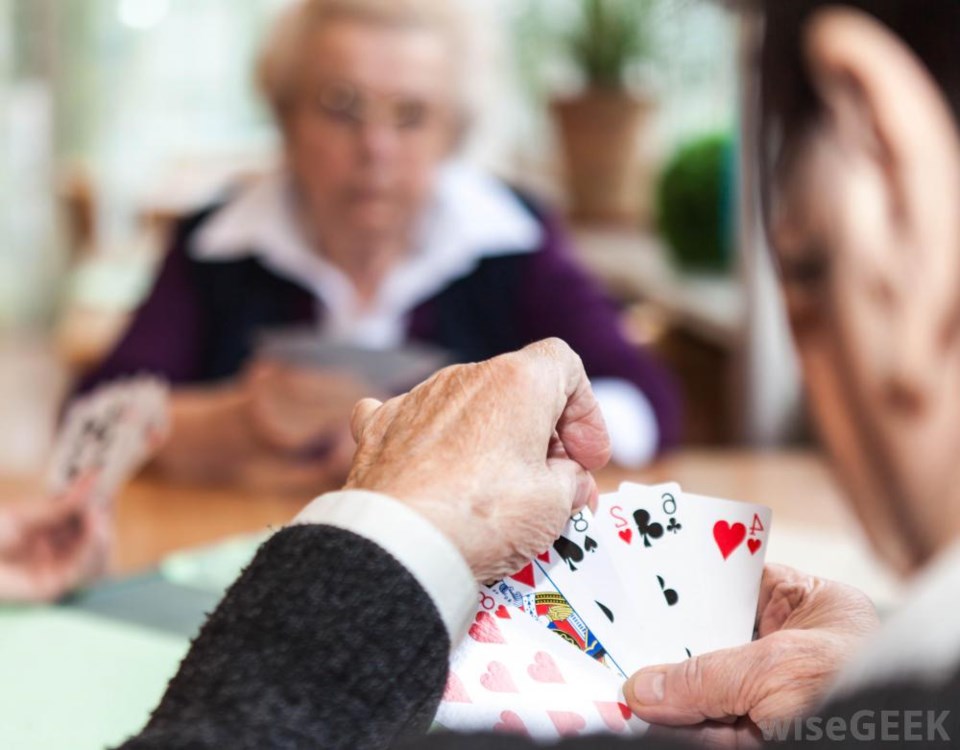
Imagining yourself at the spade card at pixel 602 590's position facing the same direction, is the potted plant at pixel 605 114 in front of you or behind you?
behind

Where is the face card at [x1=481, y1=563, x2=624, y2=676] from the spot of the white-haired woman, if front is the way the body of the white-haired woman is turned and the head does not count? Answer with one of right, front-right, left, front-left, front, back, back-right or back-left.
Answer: front

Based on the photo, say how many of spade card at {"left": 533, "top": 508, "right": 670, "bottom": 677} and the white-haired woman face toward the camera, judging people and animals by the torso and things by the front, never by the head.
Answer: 2

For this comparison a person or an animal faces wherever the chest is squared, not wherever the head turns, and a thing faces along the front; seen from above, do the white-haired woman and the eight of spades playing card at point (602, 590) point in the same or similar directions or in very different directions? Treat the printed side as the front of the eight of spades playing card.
same or similar directions

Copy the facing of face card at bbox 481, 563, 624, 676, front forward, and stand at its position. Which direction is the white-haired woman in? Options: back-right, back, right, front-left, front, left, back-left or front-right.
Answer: back

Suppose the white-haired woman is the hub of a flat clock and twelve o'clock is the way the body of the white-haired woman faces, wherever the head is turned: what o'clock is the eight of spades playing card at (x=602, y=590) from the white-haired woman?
The eight of spades playing card is roughly at 12 o'clock from the white-haired woman.

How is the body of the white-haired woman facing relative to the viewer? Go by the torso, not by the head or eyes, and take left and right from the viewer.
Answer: facing the viewer

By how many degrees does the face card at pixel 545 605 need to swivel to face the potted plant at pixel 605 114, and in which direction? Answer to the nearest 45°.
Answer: approximately 180°

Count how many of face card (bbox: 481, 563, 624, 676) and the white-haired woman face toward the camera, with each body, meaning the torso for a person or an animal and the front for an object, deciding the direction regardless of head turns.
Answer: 2

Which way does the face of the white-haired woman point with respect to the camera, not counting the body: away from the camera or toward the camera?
toward the camera

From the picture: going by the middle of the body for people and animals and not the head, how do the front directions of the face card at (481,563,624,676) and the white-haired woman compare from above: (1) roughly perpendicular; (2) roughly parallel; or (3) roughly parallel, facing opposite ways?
roughly parallel
